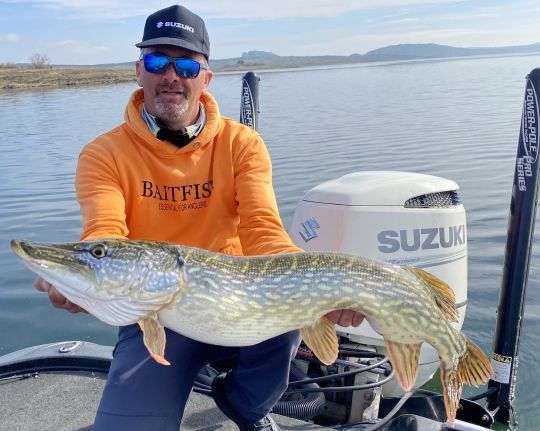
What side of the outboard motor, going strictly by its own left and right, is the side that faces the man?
front

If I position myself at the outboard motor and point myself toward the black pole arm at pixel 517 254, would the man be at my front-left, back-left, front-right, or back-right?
back-right

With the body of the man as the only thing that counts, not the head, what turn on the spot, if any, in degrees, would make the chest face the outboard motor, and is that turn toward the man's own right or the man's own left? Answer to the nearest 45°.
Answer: approximately 90° to the man's own left

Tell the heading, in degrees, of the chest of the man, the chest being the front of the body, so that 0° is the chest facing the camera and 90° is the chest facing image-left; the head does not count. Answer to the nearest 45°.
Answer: approximately 0°

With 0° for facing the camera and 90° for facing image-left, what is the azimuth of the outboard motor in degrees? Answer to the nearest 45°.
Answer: approximately 45°

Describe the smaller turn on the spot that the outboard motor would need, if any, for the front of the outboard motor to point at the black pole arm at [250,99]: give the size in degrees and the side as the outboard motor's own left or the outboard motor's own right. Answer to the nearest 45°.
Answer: approximately 90° to the outboard motor's own right

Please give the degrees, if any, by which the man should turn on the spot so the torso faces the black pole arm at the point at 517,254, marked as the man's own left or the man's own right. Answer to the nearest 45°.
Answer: approximately 90° to the man's own left

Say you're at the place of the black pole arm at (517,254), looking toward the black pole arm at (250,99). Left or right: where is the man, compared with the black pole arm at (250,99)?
left

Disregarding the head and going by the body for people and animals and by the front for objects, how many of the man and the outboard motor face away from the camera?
0
